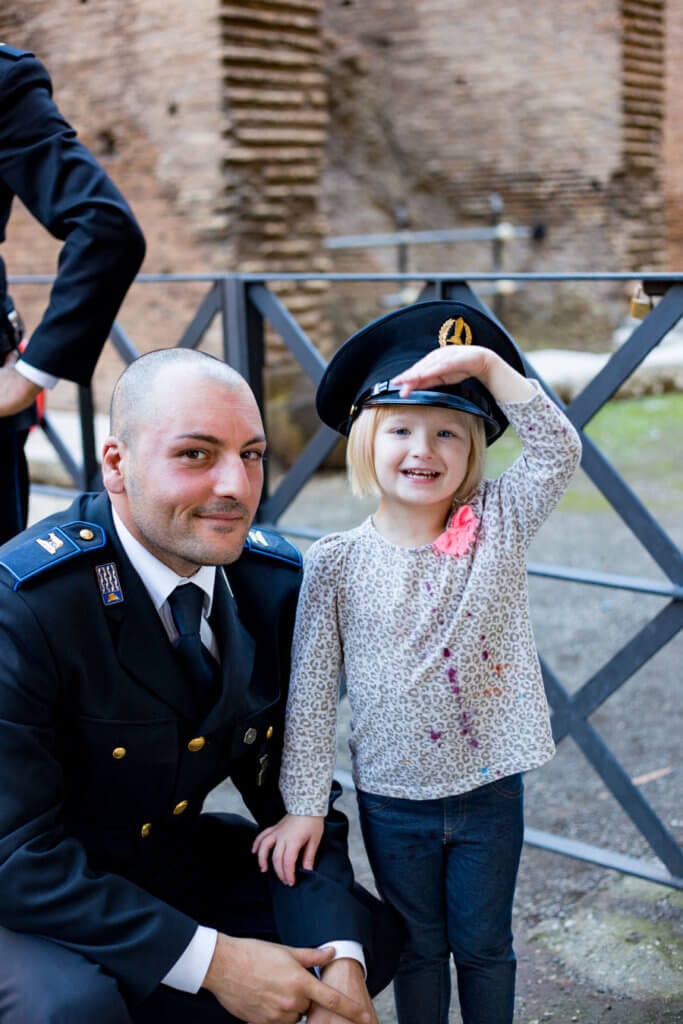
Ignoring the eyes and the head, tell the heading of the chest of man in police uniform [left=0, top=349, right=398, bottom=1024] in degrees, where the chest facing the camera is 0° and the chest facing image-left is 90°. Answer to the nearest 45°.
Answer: approximately 315°

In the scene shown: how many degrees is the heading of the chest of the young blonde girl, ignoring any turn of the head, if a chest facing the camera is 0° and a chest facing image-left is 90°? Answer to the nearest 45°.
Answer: approximately 0°

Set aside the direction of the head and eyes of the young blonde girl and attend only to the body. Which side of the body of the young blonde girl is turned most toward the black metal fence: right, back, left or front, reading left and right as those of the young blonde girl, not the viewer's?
back

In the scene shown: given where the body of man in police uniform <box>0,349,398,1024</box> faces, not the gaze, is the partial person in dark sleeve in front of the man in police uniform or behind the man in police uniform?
behind
